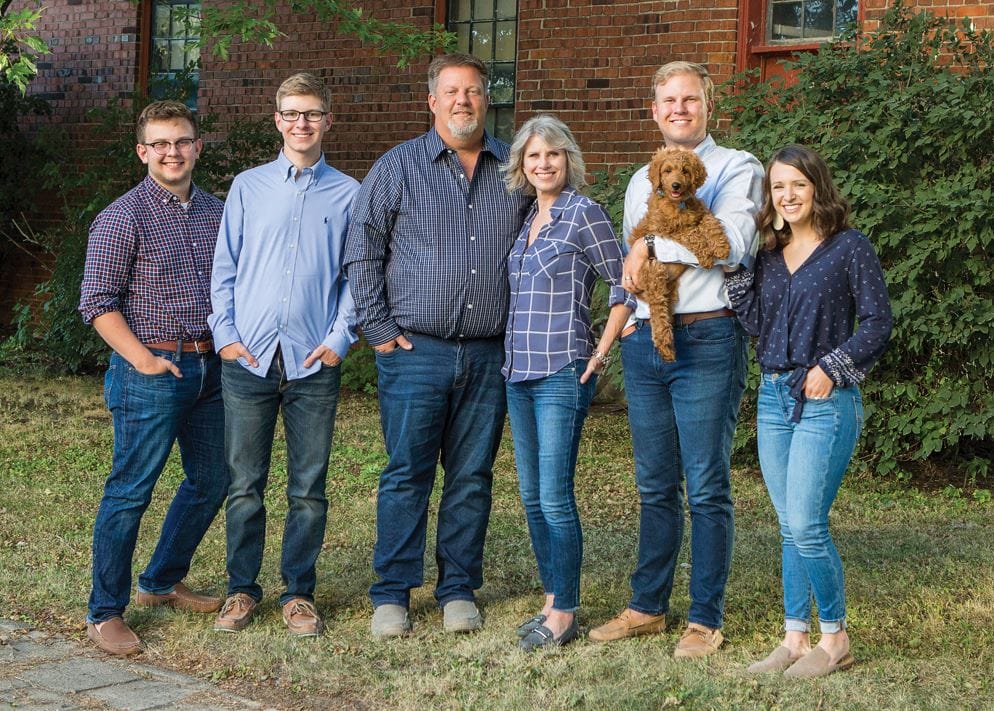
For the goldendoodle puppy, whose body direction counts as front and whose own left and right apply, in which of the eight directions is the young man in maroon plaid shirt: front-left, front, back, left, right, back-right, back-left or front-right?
right

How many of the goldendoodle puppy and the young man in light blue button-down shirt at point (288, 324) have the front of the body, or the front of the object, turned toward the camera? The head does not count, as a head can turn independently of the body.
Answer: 2

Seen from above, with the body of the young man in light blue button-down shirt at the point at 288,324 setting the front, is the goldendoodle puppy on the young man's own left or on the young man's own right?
on the young man's own left

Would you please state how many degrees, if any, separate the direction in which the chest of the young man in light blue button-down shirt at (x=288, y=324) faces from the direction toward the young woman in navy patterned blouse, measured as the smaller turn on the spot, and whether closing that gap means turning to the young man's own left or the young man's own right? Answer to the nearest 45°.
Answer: approximately 45° to the young man's own left

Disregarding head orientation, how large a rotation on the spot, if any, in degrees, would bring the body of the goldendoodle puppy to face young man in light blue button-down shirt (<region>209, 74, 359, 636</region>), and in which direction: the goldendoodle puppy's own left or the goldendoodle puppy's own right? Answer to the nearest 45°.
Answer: approximately 90° to the goldendoodle puppy's own right

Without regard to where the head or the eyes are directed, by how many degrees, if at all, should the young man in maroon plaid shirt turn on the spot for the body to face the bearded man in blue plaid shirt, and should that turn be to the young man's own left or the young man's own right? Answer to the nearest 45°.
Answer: approximately 45° to the young man's own left

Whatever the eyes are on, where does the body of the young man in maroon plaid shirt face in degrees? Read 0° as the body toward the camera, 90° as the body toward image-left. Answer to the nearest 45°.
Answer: approximately 315°
